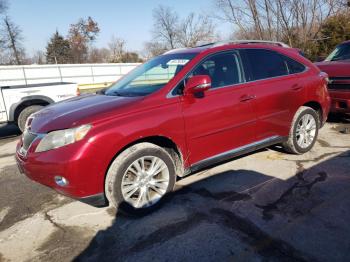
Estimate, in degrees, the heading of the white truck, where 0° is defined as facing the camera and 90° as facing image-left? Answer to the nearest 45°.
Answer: approximately 90°

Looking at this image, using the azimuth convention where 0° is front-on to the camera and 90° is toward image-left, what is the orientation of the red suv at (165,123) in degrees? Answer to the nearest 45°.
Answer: approximately 45°

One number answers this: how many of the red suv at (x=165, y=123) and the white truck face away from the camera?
0

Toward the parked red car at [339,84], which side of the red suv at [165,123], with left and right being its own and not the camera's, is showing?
back

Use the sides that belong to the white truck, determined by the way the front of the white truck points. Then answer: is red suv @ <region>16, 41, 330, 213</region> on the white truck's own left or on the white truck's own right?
on the white truck's own left

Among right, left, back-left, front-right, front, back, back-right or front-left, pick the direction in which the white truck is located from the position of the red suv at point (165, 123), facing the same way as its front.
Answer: right

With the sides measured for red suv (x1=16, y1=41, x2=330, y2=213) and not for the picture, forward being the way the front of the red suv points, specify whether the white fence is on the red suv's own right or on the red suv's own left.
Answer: on the red suv's own right
